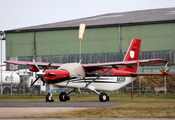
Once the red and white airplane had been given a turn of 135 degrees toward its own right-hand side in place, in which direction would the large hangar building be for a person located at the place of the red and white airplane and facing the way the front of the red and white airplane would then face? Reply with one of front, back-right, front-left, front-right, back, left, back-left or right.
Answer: front

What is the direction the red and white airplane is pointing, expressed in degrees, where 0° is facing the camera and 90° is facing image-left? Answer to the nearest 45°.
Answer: approximately 45°
